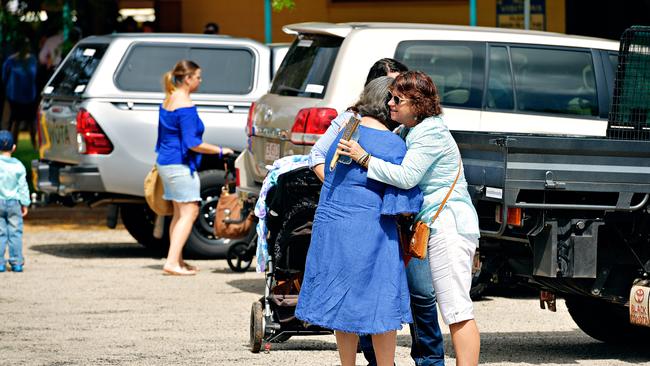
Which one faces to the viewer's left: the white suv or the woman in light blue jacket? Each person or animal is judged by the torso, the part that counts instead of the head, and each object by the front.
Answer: the woman in light blue jacket

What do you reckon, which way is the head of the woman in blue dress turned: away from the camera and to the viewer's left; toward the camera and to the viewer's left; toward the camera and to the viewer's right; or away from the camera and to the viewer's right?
away from the camera and to the viewer's right

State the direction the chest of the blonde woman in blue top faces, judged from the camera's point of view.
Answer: to the viewer's right

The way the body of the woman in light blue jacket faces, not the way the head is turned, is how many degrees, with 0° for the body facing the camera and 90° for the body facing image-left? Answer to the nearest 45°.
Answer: approximately 90°

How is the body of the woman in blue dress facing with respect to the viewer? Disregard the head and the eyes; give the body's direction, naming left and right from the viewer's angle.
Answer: facing away from the viewer and to the right of the viewer

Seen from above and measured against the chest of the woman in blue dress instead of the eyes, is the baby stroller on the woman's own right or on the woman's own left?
on the woman's own left
